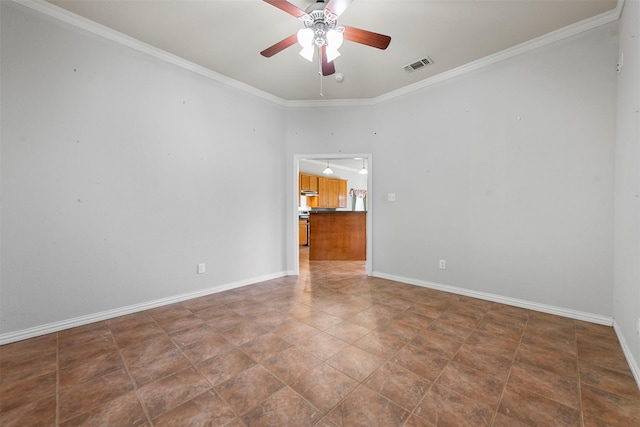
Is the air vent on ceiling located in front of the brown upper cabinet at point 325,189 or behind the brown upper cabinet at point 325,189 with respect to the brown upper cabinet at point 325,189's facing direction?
in front

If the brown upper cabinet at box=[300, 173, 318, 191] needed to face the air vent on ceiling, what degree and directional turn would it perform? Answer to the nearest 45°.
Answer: approximately 45° to its right

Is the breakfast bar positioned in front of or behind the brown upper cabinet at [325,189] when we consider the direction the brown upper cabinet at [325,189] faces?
in front

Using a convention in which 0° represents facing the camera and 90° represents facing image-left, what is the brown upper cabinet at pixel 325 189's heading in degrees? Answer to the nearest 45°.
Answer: approximately 315°

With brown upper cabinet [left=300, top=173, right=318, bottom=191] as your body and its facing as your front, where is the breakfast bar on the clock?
The breakfast bar is roughly at 1 o'clock from the brown upper cabinet.
